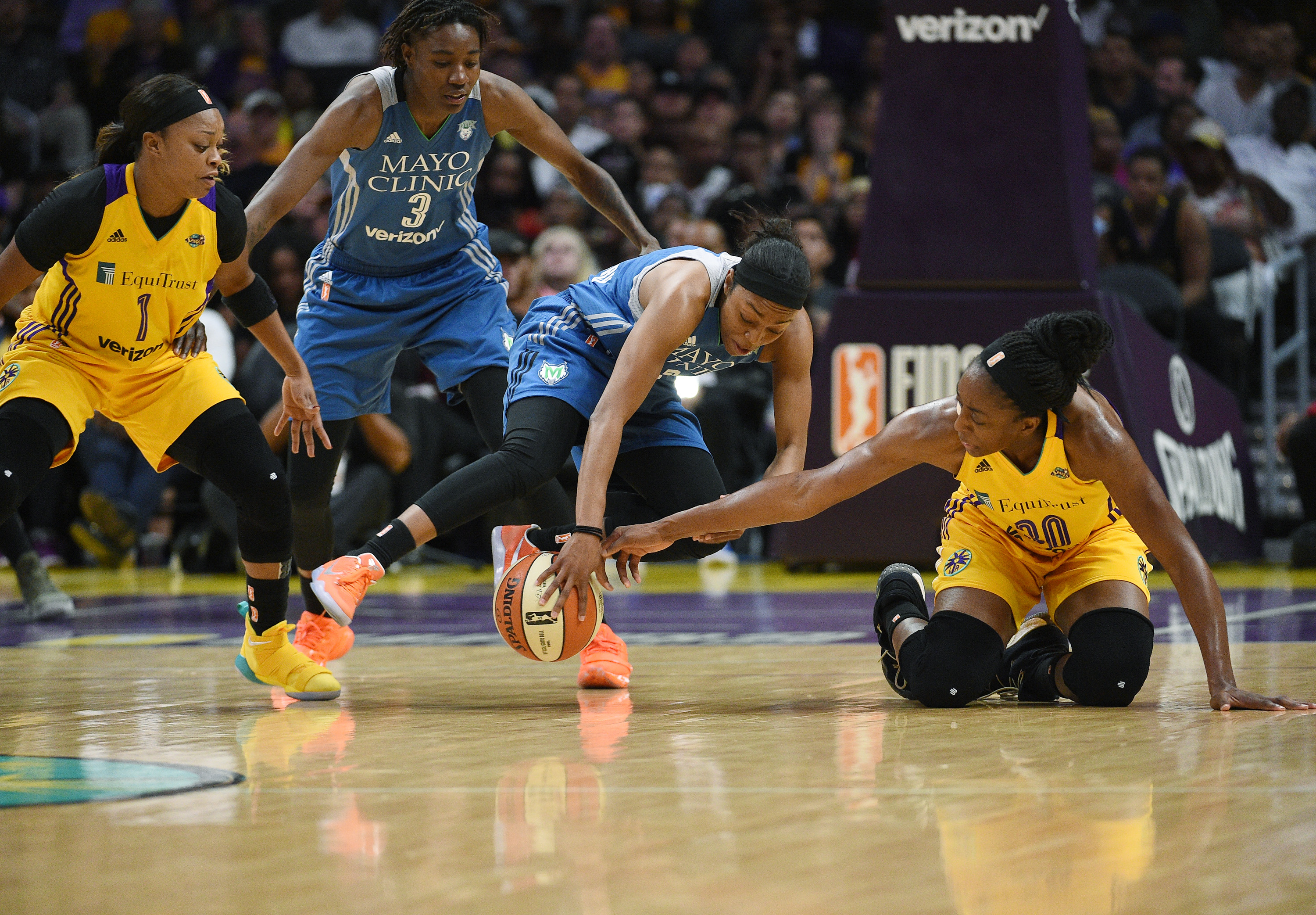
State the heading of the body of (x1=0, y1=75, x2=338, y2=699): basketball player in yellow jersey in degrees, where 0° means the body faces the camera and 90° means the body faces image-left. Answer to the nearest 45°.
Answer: approximately 315°

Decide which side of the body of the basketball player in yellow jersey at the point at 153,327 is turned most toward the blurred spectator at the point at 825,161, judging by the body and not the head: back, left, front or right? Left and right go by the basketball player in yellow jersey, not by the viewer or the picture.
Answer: left

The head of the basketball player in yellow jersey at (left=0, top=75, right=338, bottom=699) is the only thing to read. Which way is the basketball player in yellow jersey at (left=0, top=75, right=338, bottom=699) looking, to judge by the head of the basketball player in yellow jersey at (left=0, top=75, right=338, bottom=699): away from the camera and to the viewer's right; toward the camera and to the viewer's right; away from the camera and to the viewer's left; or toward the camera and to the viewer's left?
toward the camera and to the viewer's right

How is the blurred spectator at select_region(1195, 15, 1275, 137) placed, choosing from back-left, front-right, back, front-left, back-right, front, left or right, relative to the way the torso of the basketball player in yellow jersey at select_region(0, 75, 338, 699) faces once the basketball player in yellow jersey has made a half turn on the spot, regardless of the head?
right

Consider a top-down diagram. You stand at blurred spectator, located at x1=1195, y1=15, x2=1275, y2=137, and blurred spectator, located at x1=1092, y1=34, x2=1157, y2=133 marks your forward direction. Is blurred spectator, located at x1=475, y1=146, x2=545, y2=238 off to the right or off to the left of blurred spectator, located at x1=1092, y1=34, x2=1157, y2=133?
left

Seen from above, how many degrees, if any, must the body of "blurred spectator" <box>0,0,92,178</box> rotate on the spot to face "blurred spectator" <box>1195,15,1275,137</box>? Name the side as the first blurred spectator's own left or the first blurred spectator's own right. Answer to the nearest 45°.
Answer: approximately 45° to the first blurred spectator's own left

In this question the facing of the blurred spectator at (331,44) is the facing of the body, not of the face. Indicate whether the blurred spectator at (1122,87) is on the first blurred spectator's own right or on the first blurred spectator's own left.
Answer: on the first blurred spectator's own left
